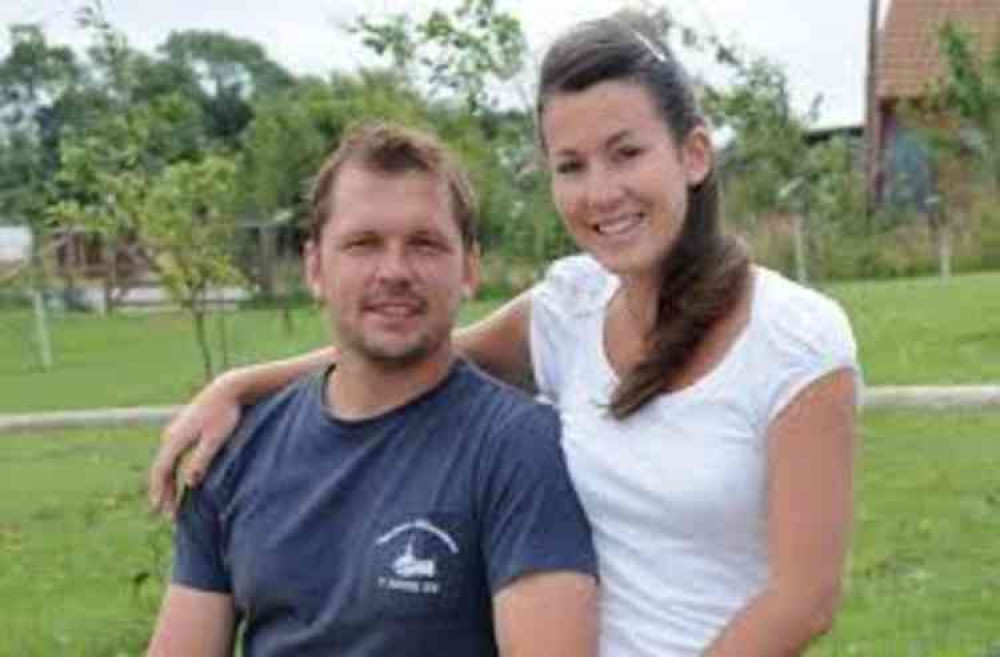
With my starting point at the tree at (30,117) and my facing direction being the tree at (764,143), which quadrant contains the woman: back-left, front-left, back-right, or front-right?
front-right

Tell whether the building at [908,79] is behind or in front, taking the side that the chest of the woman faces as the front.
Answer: behind

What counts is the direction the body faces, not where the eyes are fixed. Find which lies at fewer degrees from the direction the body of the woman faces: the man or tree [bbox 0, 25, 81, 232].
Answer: the man

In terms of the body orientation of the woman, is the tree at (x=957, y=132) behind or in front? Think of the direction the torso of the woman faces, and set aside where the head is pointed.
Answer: behind

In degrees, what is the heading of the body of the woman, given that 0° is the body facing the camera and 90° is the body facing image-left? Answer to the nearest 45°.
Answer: approximately 45°
